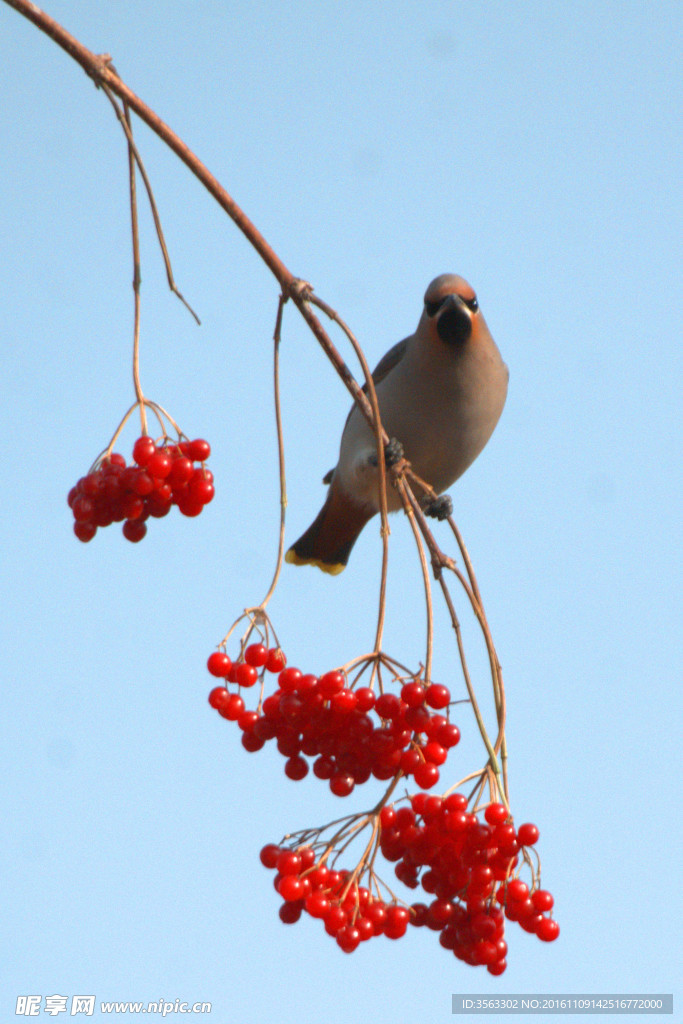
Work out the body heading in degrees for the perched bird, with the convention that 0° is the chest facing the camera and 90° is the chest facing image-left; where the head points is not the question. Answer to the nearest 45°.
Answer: approximately 315°
